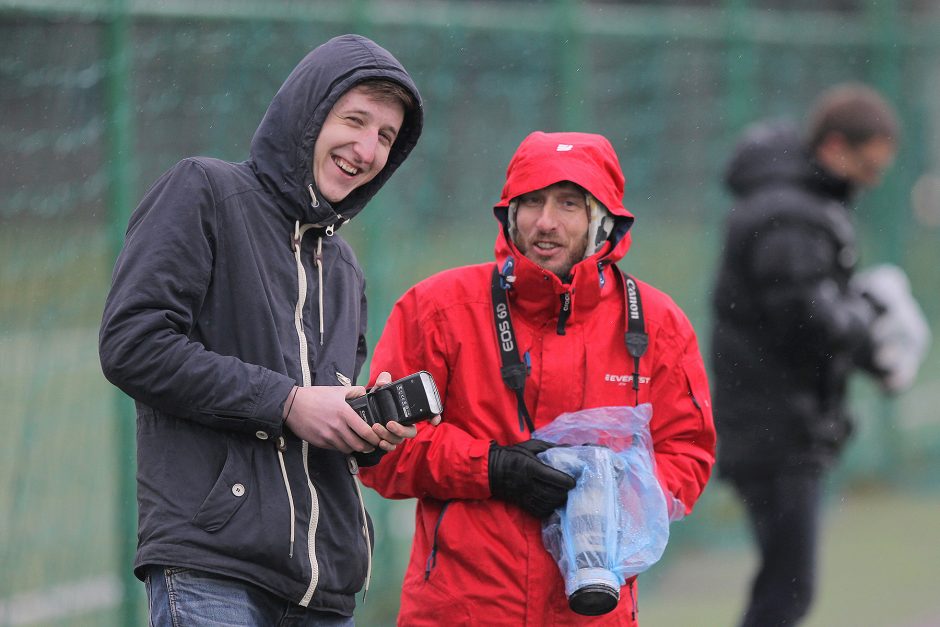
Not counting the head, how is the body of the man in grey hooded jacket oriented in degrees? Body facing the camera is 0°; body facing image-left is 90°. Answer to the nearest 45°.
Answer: approximately 315°

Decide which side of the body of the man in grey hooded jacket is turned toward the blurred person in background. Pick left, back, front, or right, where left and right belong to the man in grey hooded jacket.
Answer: left

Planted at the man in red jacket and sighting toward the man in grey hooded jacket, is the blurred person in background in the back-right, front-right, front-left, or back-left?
back-right

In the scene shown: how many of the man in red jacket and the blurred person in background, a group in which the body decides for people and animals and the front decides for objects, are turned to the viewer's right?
1

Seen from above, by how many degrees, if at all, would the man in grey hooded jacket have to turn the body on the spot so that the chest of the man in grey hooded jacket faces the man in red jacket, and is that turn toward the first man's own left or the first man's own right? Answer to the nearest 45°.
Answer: approximately 90° to the first man's own left

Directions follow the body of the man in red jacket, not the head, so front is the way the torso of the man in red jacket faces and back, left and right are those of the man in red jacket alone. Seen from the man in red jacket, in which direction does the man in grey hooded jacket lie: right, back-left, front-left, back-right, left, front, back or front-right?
front-right

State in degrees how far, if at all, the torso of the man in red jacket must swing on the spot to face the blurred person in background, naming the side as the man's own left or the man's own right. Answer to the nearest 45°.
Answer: approximately 135° to the man's own left

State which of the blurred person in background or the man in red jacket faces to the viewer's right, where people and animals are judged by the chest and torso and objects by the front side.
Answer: the blurred person in background

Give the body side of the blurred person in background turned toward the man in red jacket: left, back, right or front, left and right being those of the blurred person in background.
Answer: right

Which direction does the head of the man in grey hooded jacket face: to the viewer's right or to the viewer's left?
to the viewer's right

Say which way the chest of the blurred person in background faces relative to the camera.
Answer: to the viewer's right
